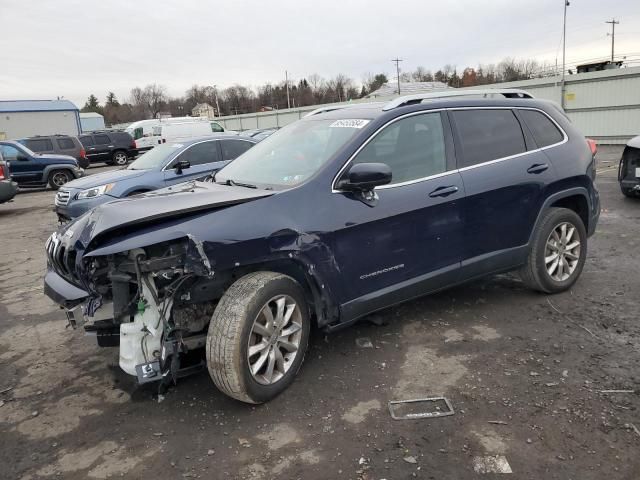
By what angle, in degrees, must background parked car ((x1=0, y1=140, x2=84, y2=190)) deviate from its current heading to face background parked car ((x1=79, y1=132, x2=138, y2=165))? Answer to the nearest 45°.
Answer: approximately 90° to its left

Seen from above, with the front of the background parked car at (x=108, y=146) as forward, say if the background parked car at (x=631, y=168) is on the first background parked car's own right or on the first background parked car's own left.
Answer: on the first background parked car's own left

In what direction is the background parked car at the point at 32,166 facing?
to the viewer's right

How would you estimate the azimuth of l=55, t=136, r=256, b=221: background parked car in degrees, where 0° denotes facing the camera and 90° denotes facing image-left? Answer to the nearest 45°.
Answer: approximately 45°

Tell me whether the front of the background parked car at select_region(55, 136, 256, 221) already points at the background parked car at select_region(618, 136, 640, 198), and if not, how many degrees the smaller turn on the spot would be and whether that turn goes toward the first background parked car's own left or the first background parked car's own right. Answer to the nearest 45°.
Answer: approximately 135° to the first background parked car's own left

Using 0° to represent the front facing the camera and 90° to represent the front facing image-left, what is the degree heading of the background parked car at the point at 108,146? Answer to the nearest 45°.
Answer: approximately 90°

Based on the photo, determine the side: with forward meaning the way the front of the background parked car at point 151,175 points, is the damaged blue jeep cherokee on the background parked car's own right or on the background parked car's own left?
on the background parked car's own left

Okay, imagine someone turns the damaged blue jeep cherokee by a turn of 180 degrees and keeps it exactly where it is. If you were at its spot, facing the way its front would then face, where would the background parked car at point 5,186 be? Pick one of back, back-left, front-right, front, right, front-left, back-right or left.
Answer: left

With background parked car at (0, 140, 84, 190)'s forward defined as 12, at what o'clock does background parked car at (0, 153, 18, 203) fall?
background parked car at (0, 153, 18, 203) is roughly at 3 o'clock from background parked car at (0, 140, 84, 190).

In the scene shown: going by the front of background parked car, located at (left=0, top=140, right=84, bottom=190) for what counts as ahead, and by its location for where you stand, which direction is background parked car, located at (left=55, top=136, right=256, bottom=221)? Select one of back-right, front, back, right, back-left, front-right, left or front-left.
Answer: right

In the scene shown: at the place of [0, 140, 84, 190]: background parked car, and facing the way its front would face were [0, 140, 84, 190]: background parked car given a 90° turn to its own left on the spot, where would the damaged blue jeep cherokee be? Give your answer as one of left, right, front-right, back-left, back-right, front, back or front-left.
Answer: back

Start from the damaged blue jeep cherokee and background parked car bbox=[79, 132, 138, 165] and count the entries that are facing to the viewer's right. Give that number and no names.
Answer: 0
